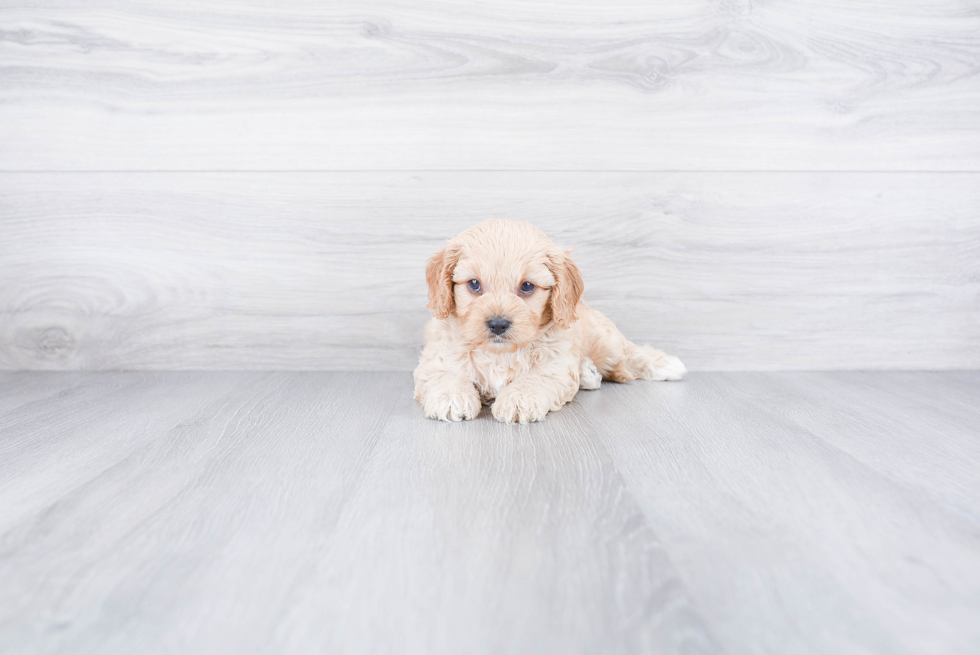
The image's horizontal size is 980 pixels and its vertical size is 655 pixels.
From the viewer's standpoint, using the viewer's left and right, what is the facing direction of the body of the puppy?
facing the viewer and to the left of the viewer
